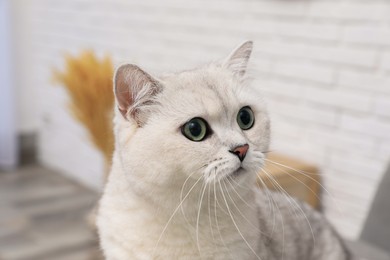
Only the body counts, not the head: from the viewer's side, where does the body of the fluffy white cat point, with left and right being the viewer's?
facing the viewer and to the left of the viewer

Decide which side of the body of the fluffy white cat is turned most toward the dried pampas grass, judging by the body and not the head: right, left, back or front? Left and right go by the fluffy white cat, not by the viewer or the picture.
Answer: right
